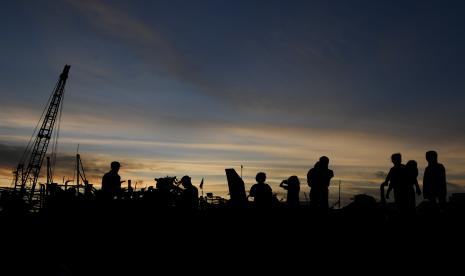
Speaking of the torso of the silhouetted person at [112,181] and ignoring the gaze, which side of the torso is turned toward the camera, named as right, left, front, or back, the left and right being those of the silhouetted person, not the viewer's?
right

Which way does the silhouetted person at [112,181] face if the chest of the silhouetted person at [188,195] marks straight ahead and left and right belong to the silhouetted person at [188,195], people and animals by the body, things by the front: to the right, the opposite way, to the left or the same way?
the opposite way

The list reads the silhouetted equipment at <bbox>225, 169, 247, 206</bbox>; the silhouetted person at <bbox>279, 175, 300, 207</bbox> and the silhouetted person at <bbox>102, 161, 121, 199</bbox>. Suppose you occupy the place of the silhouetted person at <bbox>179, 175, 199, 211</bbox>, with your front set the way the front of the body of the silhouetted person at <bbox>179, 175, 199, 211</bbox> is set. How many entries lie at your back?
2

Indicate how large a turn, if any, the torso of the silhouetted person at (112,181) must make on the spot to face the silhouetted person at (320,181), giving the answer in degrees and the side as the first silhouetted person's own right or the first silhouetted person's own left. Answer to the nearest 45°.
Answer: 0° — they already face them

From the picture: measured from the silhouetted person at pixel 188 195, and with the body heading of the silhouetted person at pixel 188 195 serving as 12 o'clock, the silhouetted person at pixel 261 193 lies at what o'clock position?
the silhouetted person at pixel 261 193 is roughly at 7 o'clock from the silhouetted person at pixel 188 195.

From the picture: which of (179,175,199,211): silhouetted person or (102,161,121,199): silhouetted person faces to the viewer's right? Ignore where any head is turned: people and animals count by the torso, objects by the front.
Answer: (102,161,121,199): silhouetted person

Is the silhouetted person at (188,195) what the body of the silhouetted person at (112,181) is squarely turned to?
yes

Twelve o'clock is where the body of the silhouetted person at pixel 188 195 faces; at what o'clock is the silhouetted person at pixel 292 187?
the silhouetted person at pixel 292 187 is roughly at 6 o'clock from the silhouetted person at pixel 188 195.

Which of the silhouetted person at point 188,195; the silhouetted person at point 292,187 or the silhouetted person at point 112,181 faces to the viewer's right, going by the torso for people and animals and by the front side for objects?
the silhouetted person at point 112,181

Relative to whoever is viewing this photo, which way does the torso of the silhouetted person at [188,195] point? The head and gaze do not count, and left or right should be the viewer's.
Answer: facing to the left of the viewer

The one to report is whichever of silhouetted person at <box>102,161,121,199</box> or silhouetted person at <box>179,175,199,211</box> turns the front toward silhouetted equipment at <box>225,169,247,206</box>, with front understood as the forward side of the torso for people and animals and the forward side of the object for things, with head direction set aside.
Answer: silhouetted person at <box>102,161,121,199</box>

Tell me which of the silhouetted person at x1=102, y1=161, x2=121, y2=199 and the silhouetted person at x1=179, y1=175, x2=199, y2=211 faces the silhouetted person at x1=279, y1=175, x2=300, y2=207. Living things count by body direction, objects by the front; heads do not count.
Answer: the silhouetted person at x1=102, y1=161, x2=121, y2=199
